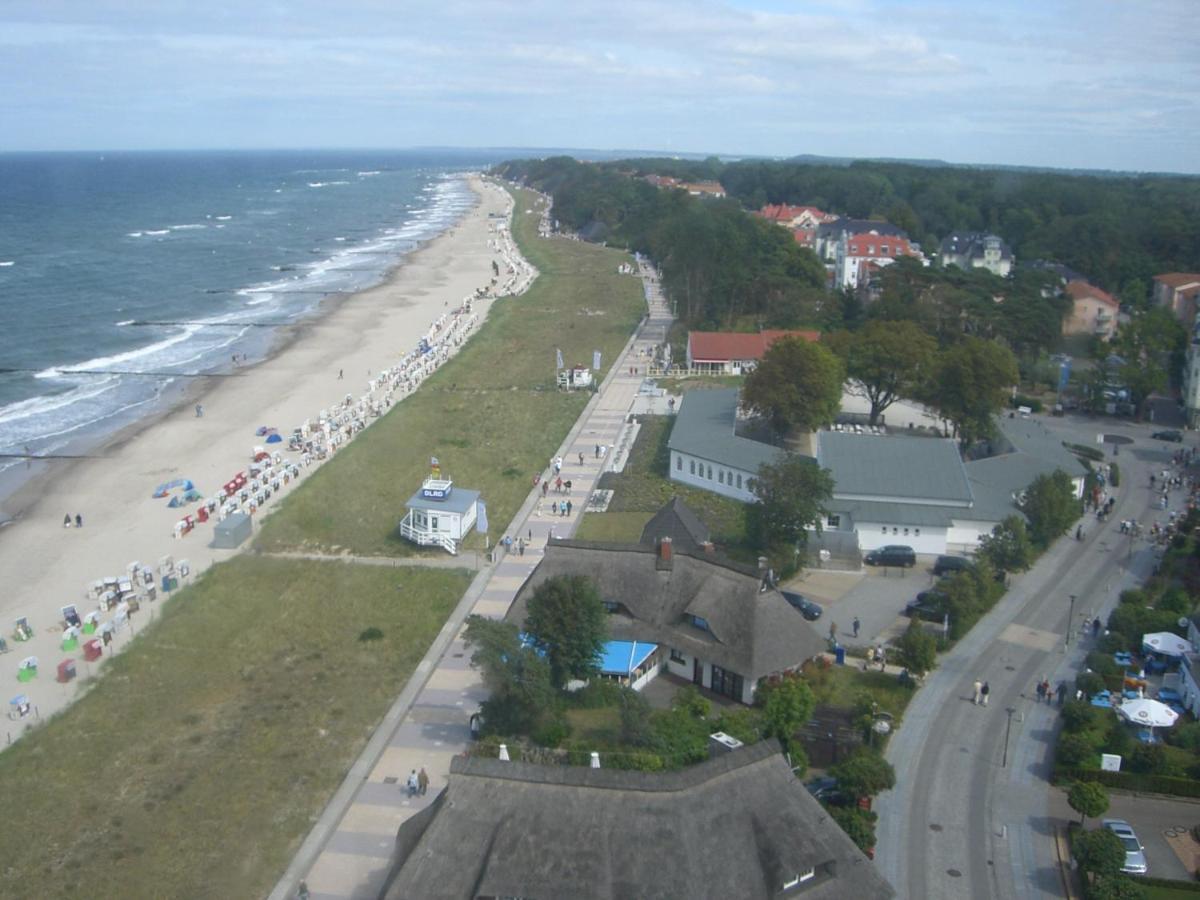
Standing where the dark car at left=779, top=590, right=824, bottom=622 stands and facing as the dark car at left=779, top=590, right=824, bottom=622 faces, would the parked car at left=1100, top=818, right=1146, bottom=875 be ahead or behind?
ahead

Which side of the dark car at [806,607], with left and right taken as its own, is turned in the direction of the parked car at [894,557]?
left

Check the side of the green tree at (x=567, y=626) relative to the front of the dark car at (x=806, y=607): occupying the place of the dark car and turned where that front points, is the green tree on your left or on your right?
on your right

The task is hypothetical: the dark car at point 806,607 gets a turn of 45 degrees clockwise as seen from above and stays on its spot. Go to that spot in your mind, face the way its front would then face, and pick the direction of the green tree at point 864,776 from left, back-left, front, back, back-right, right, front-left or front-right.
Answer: front

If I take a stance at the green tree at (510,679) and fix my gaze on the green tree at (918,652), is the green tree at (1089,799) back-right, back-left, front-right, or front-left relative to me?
front-right

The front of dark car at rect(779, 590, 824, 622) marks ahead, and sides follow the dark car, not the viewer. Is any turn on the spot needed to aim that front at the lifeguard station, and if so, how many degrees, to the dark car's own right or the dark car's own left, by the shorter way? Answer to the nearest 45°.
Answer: approximately 135° to the dark car's own right

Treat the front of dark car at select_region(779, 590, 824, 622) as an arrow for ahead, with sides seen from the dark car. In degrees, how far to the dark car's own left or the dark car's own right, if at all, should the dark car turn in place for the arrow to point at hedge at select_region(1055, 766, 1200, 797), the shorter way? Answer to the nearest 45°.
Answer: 0° — it already faces it

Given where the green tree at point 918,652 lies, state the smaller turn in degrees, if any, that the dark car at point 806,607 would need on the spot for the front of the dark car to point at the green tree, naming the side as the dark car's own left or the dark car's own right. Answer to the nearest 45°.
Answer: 0° — it already faces it

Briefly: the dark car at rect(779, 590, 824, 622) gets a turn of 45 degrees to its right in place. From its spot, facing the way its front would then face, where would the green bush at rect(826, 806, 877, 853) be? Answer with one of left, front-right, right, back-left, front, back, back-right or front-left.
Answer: front

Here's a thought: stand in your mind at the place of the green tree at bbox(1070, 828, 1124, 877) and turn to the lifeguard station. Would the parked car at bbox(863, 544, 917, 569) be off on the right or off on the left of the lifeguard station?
right

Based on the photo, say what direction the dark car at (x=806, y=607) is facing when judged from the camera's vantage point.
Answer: facing the viewer and to the right of the viewer
